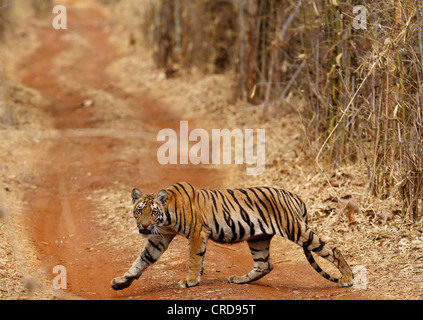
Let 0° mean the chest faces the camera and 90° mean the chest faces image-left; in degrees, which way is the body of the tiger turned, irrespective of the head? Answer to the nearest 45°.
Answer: approximately 90°
